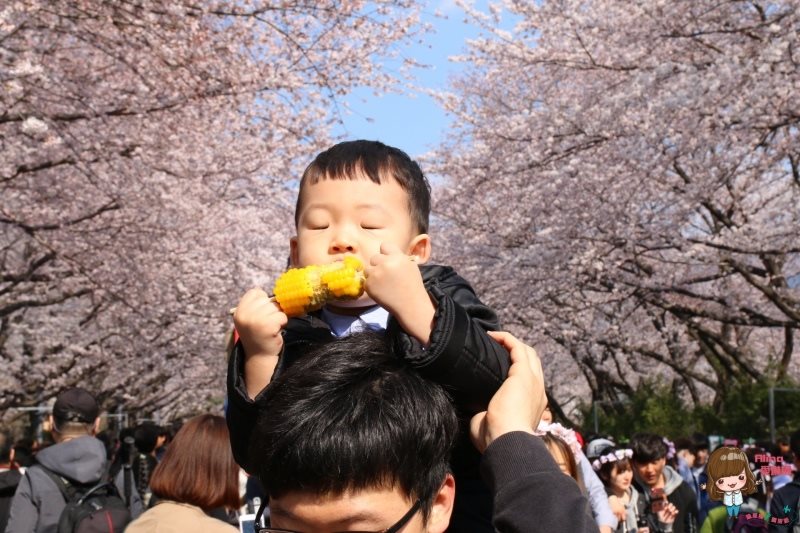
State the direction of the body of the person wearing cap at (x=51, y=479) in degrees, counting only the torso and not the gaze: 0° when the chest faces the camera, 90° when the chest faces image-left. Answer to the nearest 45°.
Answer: approximately 180°

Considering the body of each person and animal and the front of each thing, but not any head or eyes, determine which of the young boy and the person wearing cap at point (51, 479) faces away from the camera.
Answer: the person wearing cap

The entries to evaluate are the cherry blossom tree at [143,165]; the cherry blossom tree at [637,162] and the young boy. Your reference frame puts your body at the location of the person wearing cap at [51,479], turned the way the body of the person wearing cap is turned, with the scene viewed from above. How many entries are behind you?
1

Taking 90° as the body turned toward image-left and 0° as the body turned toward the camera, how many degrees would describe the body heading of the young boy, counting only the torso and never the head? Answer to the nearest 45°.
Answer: approximately 0°

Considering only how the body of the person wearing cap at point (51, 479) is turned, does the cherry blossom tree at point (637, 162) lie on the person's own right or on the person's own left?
on the person's own right

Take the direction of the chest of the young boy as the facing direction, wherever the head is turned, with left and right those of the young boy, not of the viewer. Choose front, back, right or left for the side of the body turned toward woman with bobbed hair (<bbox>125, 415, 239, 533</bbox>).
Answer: back

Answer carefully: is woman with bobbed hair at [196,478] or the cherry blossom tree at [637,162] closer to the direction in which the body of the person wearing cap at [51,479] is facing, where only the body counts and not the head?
the cherry blossom tree

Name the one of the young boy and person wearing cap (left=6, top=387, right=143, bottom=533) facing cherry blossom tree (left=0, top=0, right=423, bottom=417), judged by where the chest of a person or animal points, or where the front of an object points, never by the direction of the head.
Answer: the person wearing cap

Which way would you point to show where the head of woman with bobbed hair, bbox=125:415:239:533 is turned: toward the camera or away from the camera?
away from the camera

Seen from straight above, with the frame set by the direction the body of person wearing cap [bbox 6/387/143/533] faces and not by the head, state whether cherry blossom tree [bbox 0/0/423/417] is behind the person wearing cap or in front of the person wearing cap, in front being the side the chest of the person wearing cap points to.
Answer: in front

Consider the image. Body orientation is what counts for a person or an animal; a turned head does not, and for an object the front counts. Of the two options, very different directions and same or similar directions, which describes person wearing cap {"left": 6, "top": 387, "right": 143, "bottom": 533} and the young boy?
very different directions

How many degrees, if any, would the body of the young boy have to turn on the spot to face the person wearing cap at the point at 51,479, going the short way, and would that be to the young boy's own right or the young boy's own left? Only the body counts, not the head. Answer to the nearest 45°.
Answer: approximately 135° to the young boy's own right

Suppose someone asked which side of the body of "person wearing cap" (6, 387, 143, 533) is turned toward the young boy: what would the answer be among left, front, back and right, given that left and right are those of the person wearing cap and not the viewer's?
back

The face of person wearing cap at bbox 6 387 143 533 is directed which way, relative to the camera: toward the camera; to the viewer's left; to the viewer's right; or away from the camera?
away from the camera

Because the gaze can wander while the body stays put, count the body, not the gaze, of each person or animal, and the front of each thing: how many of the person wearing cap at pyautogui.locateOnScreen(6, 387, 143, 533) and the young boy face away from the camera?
1
